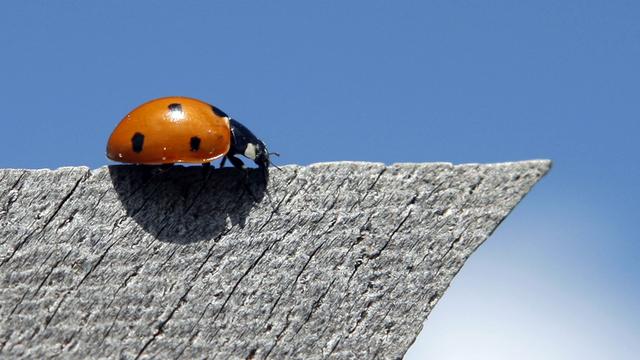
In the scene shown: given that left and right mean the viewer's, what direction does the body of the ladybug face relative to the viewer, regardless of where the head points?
facing to the right of the viewer
